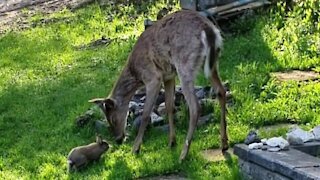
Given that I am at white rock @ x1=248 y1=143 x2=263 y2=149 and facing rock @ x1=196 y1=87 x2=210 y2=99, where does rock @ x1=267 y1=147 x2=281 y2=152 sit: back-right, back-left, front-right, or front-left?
back-right

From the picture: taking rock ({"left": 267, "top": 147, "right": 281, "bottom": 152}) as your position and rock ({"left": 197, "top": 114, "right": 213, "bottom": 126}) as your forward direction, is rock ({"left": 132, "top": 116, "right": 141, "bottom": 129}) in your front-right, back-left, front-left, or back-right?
front-left

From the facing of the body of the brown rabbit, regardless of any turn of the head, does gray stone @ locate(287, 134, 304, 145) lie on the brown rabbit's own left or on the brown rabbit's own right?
on the brown rabbit's own right

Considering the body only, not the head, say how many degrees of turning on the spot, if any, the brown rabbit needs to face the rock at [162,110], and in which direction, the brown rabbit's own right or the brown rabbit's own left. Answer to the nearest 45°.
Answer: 0° — it already faces it

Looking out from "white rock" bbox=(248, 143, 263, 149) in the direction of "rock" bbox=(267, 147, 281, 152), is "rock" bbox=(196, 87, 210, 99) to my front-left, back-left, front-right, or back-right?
back-left

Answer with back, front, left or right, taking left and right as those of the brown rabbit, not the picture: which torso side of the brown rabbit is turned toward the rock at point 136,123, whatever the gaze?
front

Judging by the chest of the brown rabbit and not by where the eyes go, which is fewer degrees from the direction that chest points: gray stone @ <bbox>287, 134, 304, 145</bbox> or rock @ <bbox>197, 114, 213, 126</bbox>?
the rock

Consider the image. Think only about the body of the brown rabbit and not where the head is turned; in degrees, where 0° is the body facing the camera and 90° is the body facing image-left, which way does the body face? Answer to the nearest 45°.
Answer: approximately 225°

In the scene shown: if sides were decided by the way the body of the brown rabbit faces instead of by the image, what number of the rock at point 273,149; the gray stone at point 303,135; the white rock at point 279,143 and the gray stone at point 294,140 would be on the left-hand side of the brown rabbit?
0
